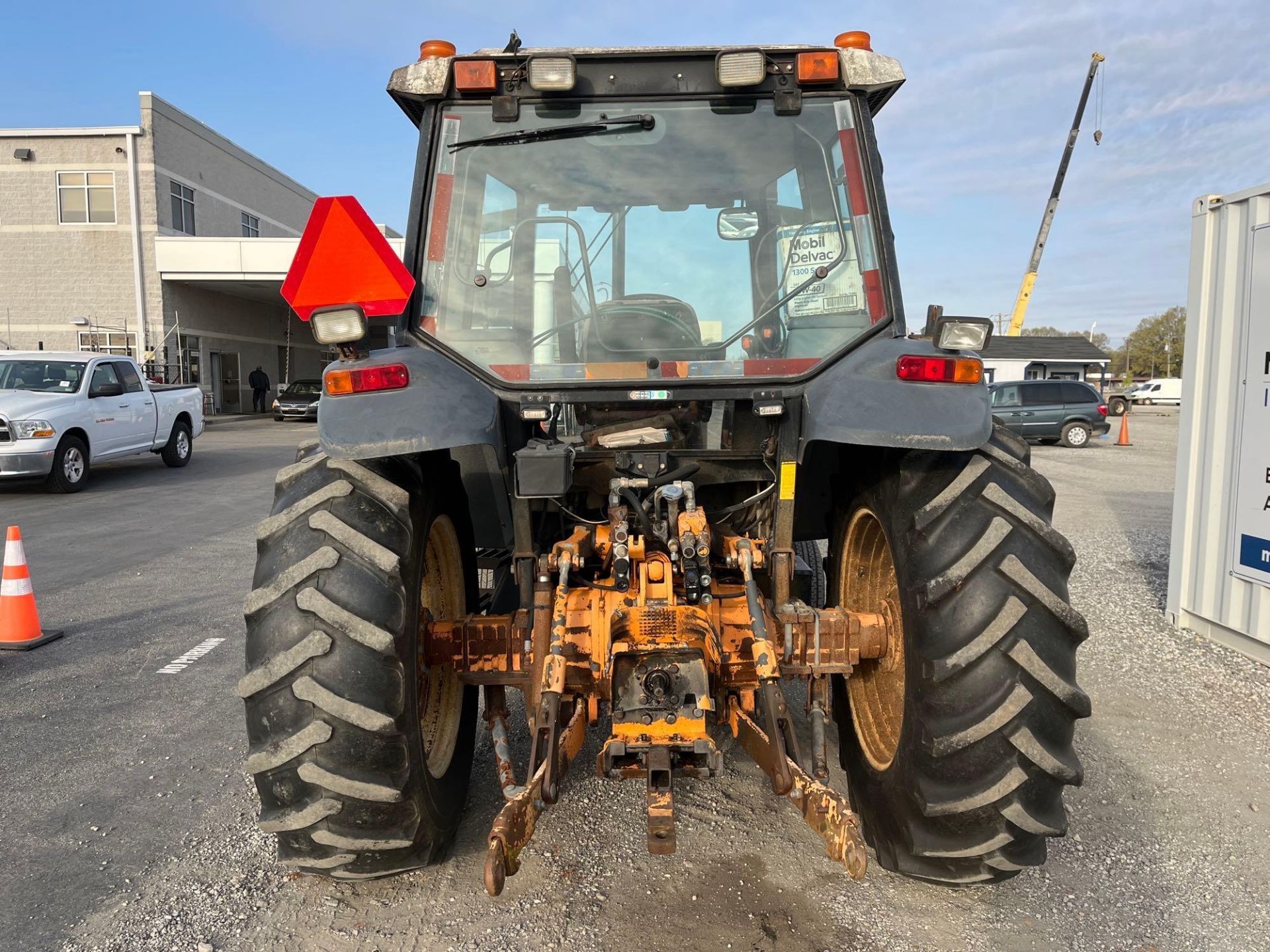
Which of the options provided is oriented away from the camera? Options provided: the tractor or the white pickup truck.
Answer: the tractor

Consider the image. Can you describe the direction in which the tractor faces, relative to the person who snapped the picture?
facing away from the viewer

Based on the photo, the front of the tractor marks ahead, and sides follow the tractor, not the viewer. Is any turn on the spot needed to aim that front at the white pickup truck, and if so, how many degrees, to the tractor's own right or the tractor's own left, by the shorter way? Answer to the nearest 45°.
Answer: approximately 45° to the tractor's own left

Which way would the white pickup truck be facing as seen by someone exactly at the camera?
facing the viewer and to the left of the viewer

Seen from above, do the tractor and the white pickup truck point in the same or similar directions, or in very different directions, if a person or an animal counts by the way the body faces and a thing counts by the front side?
very different directions

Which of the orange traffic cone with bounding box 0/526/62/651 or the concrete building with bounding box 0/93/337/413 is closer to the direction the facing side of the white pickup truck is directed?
the orange traffic cone
